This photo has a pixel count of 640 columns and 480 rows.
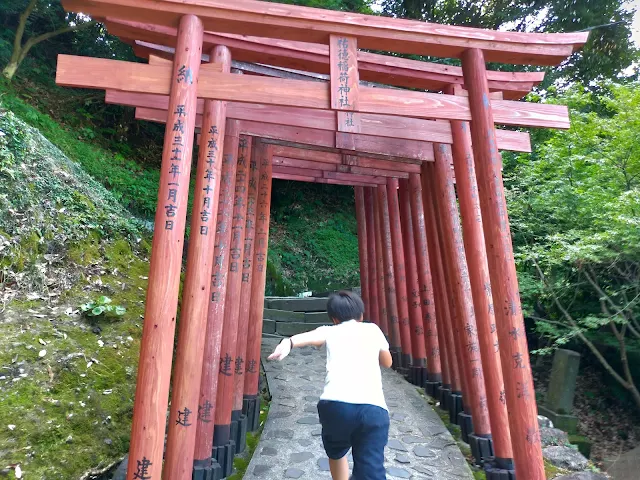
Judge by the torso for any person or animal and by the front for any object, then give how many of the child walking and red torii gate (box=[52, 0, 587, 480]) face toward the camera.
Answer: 1

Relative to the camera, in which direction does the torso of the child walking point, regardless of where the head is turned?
away from the camera

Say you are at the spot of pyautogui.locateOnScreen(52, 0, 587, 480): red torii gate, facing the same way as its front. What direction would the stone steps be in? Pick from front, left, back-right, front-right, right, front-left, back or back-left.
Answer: back

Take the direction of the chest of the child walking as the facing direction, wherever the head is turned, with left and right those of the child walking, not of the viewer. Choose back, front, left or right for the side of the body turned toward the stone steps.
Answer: front

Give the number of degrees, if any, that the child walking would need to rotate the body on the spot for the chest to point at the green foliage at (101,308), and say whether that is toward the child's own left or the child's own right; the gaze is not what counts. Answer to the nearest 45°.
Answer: approximately 45° to the child's own left

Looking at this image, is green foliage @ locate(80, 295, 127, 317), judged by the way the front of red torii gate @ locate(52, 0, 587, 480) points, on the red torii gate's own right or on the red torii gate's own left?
on the red torii gate's own right

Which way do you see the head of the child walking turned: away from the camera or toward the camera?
away from the camera

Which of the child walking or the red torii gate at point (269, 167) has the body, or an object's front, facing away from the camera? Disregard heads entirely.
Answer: the child walking

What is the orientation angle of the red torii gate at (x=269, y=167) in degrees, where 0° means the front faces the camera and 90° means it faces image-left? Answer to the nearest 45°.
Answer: approximately 0°

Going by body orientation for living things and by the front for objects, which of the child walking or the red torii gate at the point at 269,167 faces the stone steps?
the child walking
